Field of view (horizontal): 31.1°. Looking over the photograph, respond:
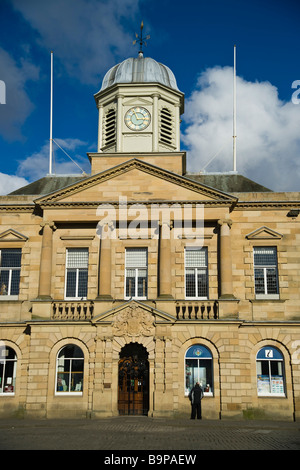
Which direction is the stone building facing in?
toward the camera

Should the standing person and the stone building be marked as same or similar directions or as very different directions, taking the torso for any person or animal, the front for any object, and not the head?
very different directions

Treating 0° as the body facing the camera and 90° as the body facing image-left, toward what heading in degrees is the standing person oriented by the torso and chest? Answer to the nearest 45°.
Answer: approximately 180°

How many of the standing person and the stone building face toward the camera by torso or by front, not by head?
1

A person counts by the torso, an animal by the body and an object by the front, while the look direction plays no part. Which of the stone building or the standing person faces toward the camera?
the stone building
